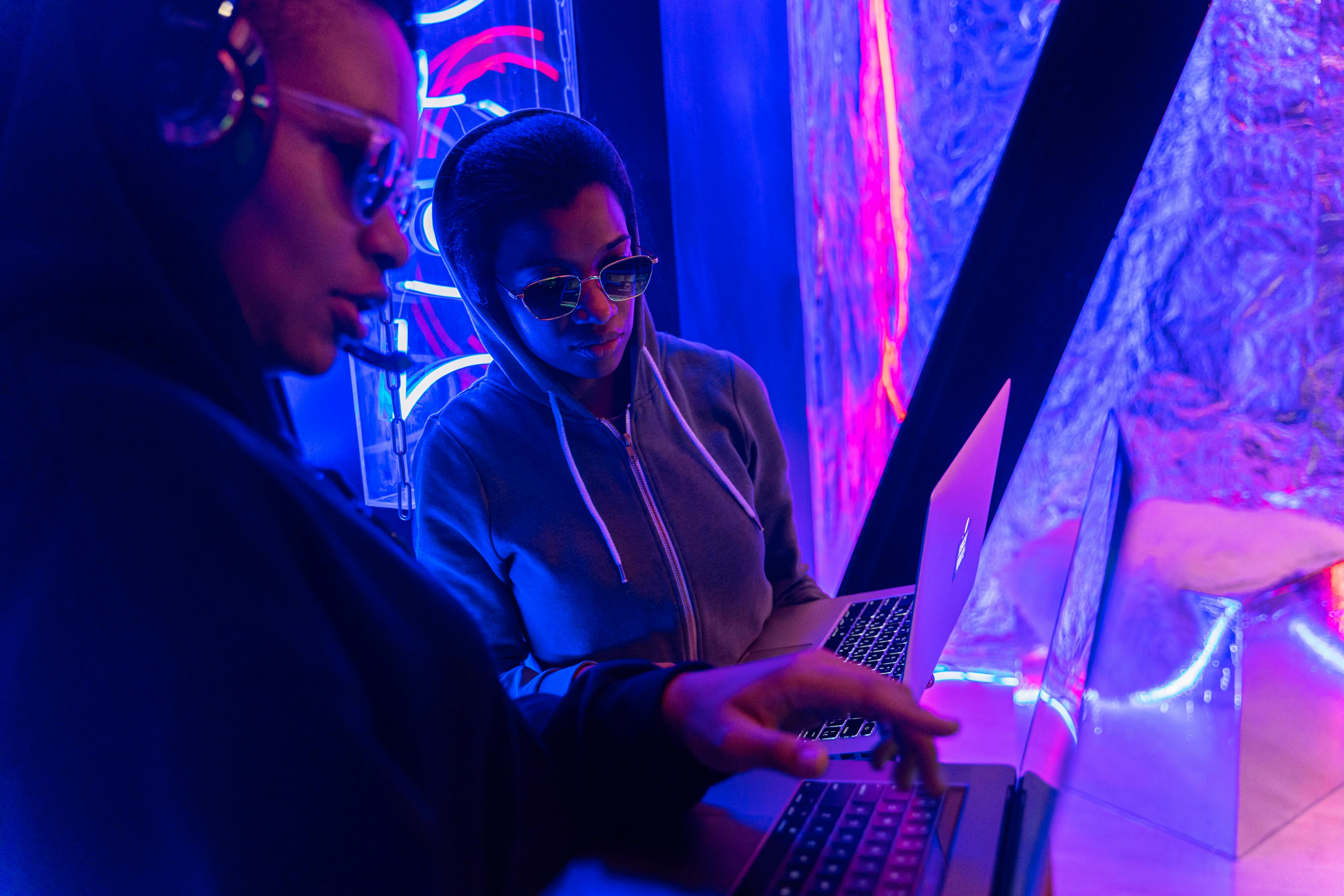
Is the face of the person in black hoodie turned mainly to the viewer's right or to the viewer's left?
to the viewer's right

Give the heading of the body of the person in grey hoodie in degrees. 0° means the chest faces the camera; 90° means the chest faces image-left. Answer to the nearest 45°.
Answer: approximately 315°

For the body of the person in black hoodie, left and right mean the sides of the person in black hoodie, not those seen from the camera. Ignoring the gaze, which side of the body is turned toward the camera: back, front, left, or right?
right

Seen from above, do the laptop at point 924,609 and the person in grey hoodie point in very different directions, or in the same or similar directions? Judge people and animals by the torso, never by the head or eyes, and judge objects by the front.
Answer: very different directions

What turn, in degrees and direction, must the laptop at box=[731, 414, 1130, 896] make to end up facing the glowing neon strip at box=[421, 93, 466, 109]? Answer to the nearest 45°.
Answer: approximately 45° to its right

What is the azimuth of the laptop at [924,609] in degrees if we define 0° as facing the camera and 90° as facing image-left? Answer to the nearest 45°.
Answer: approximately 135°

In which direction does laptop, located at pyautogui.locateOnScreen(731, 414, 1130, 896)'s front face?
to the viewer's left

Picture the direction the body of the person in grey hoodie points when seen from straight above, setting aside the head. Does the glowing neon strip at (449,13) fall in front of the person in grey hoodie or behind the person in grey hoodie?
behind

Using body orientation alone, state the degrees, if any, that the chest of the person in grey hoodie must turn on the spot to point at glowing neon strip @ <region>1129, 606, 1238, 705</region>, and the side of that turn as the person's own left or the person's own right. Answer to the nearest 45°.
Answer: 0° — they already face it
